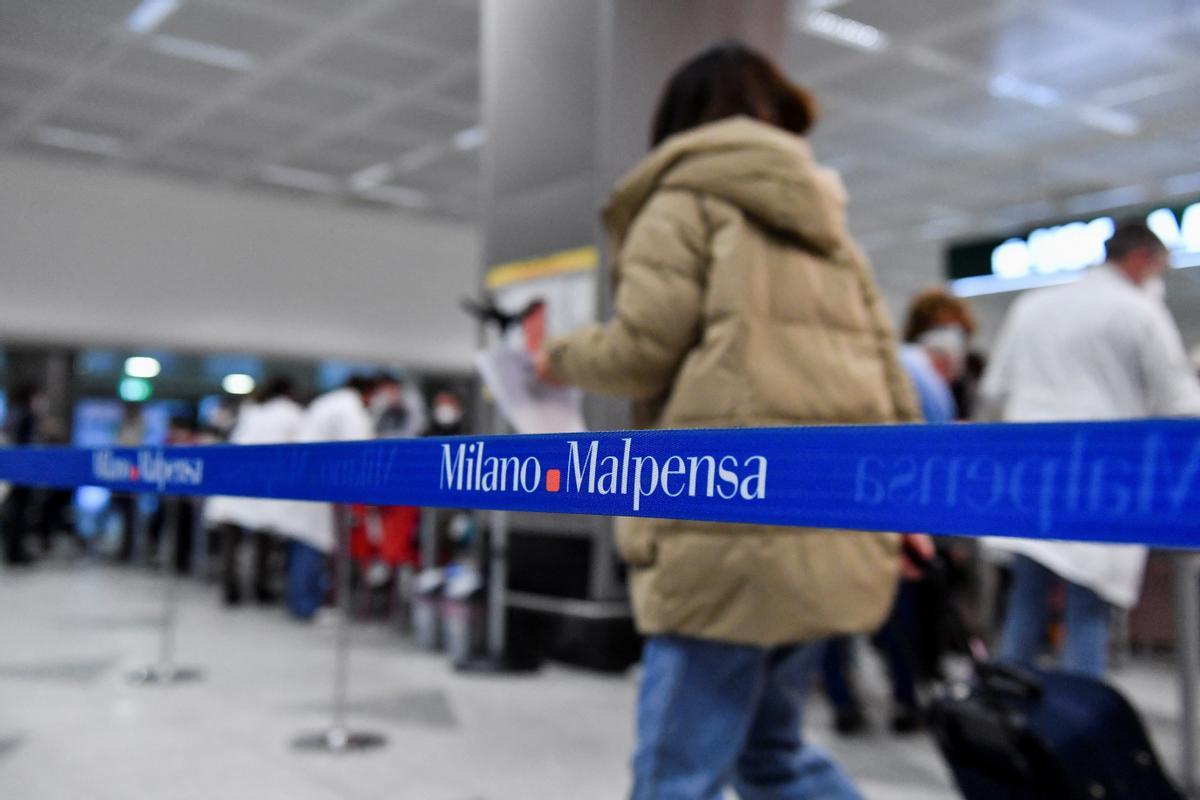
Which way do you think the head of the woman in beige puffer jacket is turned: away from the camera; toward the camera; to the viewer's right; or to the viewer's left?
away from the camera

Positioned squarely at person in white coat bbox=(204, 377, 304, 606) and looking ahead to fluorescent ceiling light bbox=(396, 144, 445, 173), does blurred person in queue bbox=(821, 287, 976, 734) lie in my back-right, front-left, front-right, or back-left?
back-right

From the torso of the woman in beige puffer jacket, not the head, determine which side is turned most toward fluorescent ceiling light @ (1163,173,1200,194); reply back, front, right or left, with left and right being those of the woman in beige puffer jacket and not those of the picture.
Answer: right

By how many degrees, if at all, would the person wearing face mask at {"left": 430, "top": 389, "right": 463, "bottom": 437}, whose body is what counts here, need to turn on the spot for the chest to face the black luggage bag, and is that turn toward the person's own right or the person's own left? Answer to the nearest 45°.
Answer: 0° — they already face it

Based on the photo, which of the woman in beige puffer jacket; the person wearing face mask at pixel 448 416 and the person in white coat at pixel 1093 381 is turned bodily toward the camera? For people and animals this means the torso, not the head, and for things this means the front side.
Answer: the person wearing face mask

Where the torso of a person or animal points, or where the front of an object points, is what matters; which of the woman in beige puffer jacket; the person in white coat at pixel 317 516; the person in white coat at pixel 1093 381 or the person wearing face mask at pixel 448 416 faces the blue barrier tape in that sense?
the person wearing face mask

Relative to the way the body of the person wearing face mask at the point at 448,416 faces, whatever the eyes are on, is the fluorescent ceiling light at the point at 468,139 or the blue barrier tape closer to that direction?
the blue barrier tape

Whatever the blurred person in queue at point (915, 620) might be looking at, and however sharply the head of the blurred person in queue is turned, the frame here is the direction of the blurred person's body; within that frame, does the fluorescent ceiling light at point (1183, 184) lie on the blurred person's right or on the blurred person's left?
on the blurred person's left

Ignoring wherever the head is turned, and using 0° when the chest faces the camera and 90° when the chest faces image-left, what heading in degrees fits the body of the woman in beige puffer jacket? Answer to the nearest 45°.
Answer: approximately 135°

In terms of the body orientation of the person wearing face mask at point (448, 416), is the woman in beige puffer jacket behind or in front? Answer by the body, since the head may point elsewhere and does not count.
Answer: in front

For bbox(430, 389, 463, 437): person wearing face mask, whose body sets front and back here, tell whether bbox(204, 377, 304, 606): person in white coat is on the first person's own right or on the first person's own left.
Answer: on the first person's own right
